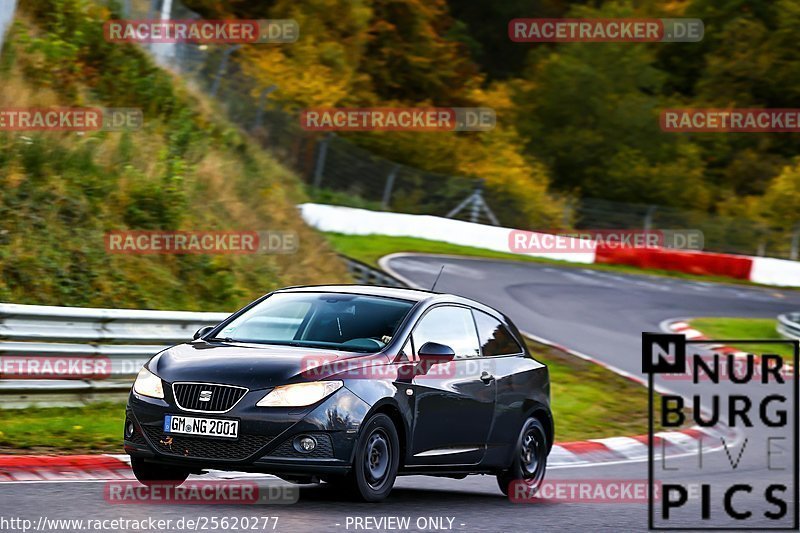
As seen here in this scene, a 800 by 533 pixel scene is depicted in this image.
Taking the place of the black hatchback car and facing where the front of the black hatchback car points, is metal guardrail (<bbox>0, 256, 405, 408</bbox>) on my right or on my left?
on my right

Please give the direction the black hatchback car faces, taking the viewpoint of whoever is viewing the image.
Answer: facing the viewer and to the left of the viewer

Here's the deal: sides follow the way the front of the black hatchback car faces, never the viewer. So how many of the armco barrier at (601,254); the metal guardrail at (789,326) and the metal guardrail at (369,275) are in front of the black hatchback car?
0

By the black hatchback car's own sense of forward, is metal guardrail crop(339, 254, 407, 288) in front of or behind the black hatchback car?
behind

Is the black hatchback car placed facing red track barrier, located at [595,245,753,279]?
no

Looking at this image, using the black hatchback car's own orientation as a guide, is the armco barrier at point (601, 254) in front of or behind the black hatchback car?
behind

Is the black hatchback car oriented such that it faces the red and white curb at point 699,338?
no

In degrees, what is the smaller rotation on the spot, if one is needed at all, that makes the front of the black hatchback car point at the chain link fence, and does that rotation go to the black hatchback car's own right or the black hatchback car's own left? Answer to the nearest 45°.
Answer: approximately 135° to the black hatchback car's own right

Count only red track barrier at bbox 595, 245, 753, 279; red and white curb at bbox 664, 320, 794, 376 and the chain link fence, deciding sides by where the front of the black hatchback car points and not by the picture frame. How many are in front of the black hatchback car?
0

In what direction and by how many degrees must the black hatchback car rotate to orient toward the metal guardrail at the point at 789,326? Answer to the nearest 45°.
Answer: approximately 180°
